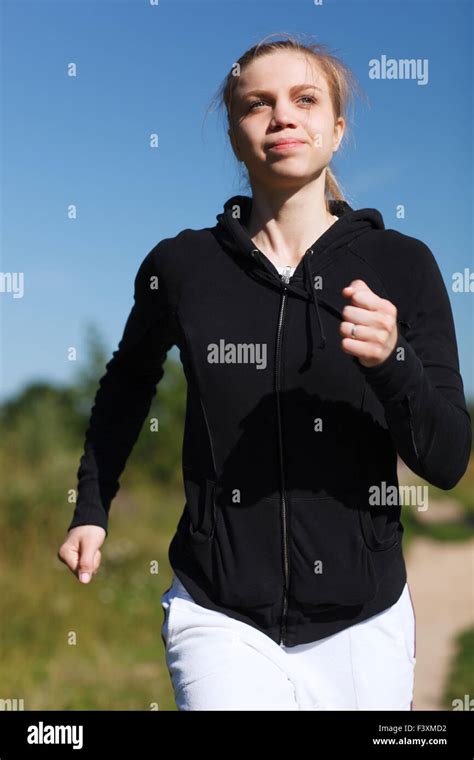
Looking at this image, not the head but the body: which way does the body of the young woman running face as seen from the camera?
toward the camera
